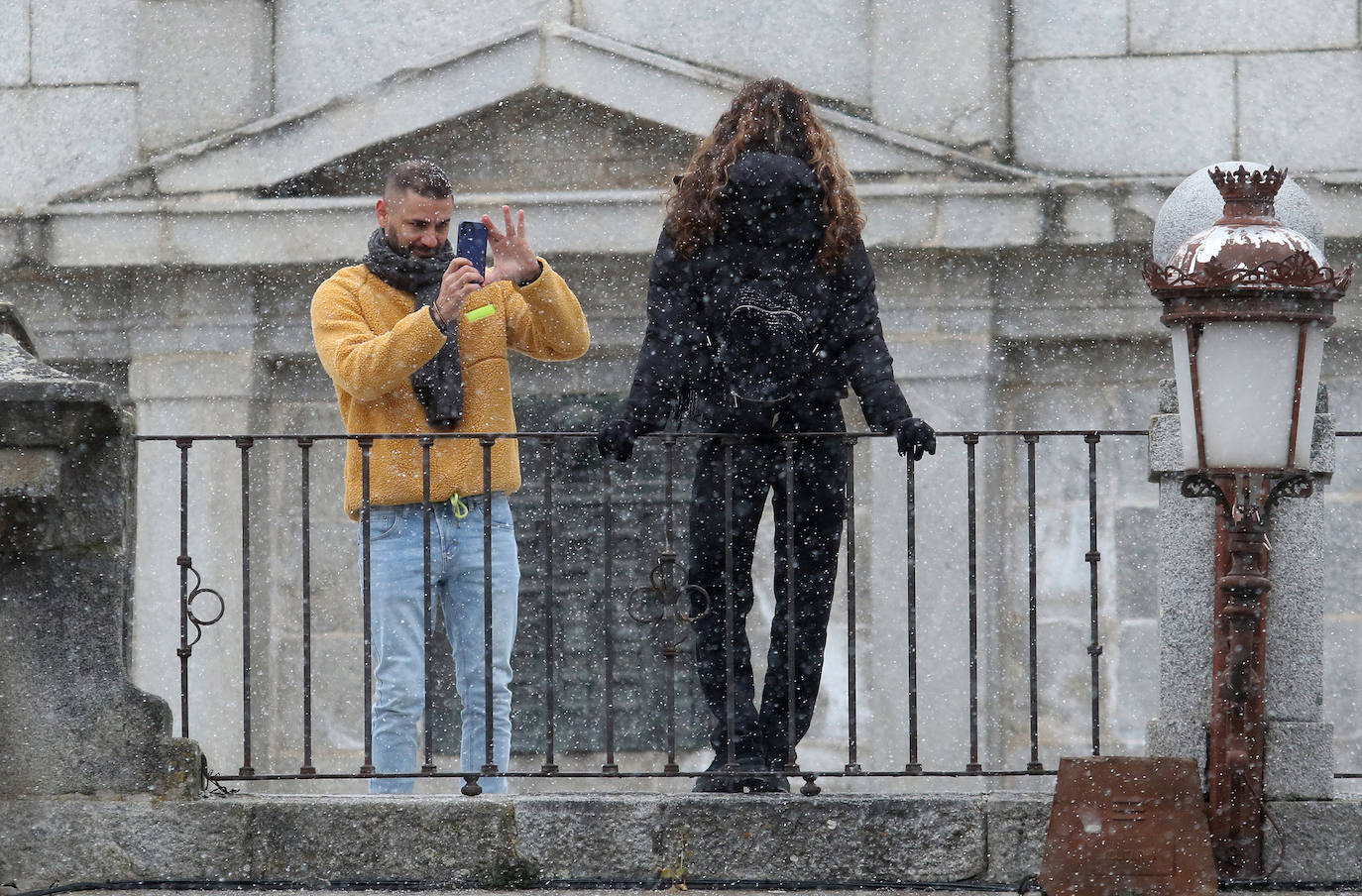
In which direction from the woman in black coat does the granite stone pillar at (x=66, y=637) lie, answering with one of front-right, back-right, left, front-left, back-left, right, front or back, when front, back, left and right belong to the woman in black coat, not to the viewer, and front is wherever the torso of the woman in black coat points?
left

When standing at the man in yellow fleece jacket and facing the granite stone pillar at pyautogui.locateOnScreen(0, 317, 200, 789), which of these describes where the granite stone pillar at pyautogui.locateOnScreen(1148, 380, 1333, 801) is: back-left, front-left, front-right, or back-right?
back-left

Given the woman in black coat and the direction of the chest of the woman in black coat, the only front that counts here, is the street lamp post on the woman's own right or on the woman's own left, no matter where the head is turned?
on the woman's own right

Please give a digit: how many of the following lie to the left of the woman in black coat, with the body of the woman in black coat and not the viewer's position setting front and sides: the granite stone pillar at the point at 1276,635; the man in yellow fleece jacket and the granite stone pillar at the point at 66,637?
2

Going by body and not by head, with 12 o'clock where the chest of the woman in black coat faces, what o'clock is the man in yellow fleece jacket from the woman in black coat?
The man in yellow fleece jacket is roughly at 9 o'clock from the woman in black coat.

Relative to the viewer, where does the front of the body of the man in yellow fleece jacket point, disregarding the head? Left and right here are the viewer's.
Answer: facing the viewer and to the right of the viewer

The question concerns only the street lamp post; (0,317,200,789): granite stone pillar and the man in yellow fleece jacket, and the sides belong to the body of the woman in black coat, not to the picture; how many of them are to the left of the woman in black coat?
2

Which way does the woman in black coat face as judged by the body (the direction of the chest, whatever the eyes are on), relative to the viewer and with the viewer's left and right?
facing away from the viewer

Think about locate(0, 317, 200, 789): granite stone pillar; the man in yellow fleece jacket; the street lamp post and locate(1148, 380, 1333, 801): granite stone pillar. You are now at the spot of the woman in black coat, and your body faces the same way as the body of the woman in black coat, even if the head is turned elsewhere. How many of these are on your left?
2

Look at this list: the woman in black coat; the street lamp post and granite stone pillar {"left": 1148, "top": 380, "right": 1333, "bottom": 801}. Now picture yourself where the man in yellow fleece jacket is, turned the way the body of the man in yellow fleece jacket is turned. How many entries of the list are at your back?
0

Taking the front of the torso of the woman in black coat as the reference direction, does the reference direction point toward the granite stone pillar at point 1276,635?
no

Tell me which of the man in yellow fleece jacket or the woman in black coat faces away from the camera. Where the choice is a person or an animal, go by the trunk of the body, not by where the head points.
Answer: the woman in black coat

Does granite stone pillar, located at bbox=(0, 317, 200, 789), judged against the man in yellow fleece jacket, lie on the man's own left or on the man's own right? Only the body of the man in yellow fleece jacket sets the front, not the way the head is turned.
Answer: on the man's own right

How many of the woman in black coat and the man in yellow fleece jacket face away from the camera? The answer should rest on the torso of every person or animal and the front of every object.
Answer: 1
